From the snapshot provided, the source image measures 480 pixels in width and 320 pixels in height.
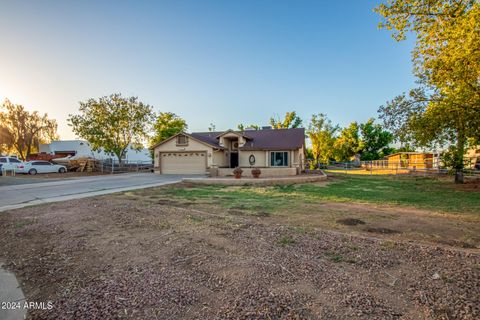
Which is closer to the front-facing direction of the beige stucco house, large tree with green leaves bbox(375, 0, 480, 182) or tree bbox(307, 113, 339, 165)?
the large tree with green leaves

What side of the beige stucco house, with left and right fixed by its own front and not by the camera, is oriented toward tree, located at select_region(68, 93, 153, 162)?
right

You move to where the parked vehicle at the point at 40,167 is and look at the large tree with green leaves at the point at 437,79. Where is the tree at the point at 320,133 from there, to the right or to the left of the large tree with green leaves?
left

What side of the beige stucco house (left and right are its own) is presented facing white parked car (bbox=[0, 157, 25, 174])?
right

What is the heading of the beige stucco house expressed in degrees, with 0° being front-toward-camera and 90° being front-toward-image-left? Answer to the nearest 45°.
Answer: approximately 0°
